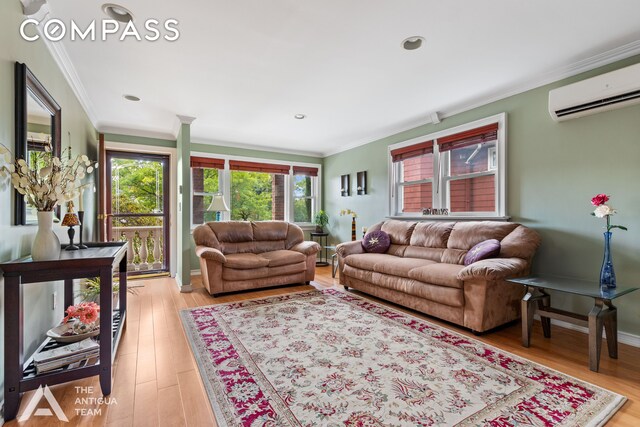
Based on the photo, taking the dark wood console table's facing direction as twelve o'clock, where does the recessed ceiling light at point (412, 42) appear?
The recessed ceiling light is roughly at 1 o'clock from the dark wood console table.

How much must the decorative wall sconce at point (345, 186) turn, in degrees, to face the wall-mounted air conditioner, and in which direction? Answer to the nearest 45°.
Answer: approximately 90° to its left

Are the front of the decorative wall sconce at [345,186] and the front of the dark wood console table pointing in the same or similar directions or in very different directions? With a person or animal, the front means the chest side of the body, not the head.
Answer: very different directions

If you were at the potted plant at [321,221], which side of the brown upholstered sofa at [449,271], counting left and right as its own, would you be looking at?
right

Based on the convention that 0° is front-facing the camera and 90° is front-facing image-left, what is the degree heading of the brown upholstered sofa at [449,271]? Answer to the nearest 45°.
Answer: approximately 45°

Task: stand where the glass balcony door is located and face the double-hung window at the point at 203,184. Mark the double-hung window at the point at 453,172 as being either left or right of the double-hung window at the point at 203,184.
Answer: right

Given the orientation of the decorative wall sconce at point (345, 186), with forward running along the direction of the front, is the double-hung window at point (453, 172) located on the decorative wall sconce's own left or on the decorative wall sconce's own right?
on the decorative wall sconce's own left

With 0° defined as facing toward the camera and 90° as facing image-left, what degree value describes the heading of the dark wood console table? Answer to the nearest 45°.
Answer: approximately 270°

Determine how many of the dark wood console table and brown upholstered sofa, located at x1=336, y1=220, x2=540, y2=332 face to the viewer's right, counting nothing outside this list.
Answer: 1

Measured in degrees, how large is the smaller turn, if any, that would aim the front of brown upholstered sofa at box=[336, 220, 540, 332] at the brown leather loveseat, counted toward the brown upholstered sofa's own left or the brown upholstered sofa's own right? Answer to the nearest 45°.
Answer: approximately 45° to the brown upholstered sofa's own right

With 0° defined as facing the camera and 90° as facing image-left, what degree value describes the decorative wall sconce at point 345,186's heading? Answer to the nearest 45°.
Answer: approximately 45°

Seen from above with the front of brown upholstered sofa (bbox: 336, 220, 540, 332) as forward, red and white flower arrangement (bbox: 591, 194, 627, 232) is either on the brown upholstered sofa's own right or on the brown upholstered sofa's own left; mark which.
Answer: on the brown upholstered sofa's own left
